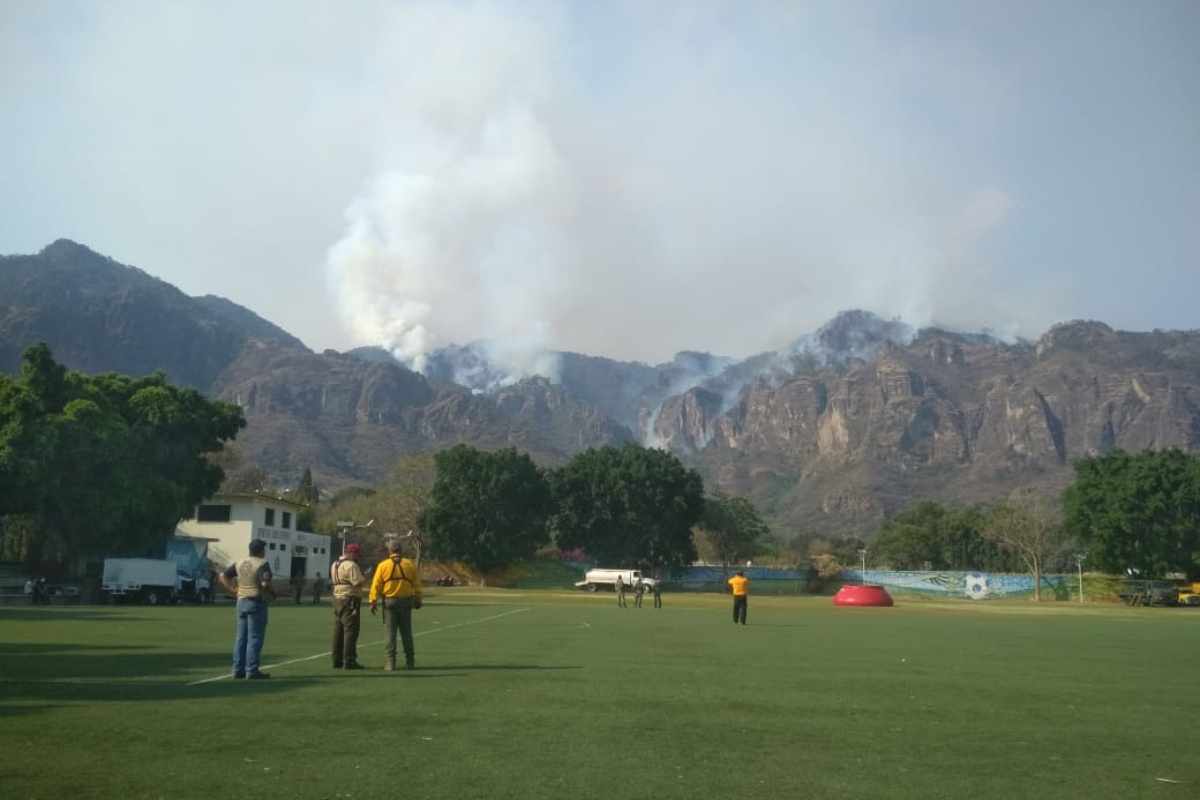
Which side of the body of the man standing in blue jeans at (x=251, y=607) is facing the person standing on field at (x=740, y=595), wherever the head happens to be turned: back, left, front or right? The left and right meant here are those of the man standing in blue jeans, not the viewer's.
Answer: front

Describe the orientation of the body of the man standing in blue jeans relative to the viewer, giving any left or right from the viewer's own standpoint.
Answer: facing away from the viewer and to the right of the viewer

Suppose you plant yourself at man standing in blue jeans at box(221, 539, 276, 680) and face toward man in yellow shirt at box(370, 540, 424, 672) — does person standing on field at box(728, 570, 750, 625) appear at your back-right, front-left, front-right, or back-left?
front-left

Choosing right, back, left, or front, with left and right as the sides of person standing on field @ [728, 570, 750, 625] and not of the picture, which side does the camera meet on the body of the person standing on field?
back

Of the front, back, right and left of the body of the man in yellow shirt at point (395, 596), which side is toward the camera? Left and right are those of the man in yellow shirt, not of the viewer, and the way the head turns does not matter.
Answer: back

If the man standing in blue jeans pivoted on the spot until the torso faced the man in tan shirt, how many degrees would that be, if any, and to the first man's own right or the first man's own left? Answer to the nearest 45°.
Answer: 0° — they already face them

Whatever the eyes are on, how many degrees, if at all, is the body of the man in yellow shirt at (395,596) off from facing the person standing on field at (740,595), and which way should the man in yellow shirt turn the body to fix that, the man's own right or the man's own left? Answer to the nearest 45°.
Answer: approximately 45° to the man's own right

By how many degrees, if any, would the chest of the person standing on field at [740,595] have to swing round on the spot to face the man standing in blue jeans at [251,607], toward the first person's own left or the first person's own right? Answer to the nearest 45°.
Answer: approximately 180°

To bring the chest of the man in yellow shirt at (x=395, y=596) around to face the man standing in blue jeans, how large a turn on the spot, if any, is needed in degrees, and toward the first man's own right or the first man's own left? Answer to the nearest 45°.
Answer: approximately 135° to the first man's own left
